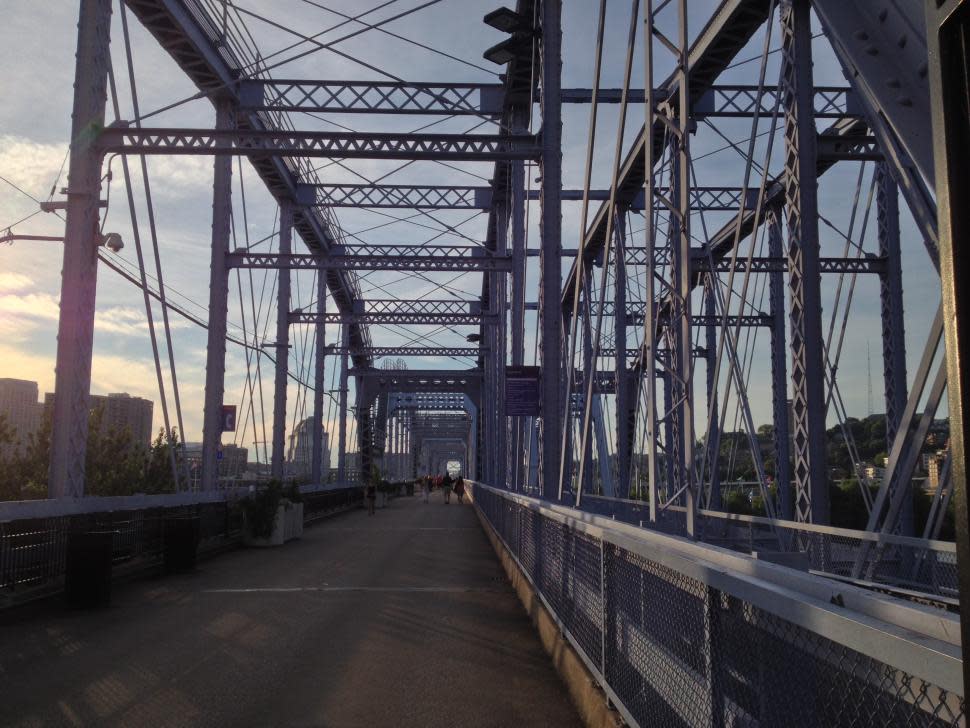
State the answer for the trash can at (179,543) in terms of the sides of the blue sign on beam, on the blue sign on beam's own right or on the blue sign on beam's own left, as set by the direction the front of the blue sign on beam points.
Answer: on the blue sign on beam's own right

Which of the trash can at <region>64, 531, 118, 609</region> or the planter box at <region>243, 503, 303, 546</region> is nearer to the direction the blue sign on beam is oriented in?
the trash can

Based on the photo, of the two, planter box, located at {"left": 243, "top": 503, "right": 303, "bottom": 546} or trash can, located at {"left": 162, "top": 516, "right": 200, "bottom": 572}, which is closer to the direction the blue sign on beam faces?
the trash can

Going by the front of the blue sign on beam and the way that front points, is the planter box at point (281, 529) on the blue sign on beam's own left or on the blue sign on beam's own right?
on the blue sign on beam's own right

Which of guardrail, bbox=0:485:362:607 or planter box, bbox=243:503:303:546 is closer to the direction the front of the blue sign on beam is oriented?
the guardrail

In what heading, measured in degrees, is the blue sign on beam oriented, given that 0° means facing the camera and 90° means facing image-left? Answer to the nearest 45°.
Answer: approximately 0°

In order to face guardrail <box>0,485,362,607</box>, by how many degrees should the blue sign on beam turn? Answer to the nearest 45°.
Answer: approximately 45° to its right
